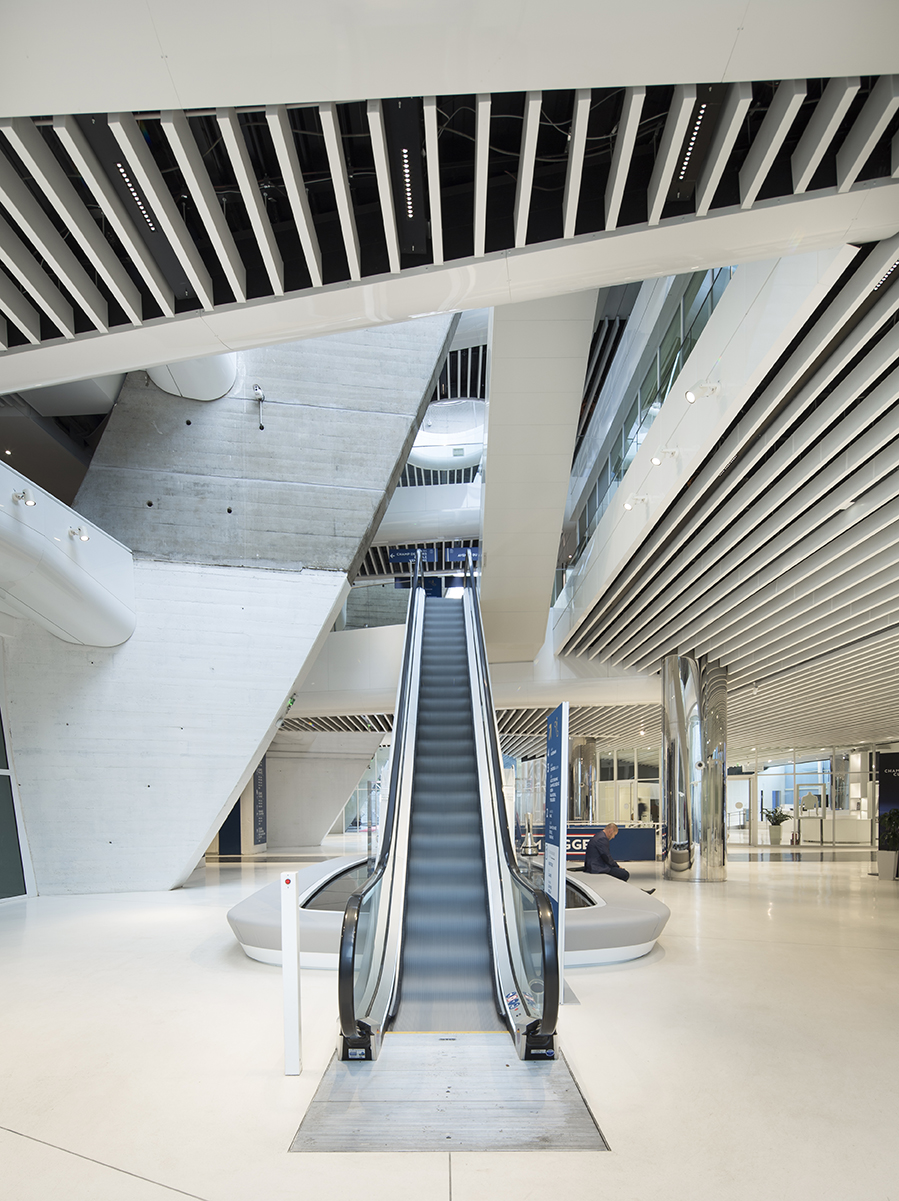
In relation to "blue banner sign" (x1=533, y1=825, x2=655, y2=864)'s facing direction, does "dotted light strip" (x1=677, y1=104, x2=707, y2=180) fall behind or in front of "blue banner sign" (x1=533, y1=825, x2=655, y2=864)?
in front

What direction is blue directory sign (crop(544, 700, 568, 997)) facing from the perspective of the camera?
to the viewer's left

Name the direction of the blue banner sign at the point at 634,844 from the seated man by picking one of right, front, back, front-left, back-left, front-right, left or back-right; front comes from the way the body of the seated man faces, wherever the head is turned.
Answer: left

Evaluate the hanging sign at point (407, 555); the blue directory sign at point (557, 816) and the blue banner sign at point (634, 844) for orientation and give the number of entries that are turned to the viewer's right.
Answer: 0

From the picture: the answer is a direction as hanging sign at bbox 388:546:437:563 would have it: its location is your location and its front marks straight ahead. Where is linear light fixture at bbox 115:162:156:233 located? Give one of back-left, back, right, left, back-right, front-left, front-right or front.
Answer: front

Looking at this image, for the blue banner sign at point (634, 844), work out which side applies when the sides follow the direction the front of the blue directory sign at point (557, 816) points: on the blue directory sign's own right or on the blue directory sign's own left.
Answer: on the blue directory sign's own right

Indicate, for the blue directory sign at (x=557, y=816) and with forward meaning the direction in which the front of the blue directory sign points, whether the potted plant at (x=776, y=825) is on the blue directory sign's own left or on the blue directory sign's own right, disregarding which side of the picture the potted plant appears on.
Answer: on the blue directory sign's own right

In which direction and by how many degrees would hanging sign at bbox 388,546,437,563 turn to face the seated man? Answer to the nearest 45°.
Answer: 0° — it already faces them

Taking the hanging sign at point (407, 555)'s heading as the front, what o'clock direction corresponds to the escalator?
The escalator is roughly at 12 o'clock from the hanging sign.

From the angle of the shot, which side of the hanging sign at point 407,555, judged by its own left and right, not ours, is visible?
front
